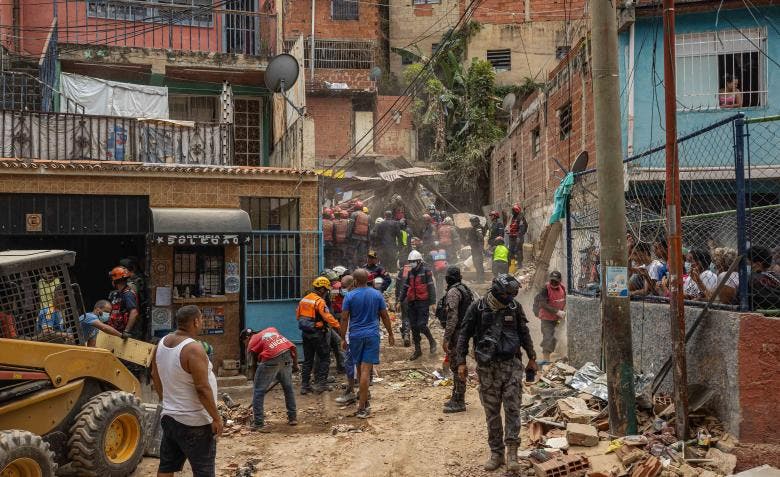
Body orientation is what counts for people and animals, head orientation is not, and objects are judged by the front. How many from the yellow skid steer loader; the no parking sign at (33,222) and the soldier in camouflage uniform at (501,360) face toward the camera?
2

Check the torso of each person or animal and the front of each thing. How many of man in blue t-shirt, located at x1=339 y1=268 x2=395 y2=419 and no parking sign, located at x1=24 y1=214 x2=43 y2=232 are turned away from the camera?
1

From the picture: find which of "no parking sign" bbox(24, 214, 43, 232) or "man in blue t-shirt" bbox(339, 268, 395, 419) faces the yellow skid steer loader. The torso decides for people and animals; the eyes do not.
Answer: the no parking sign

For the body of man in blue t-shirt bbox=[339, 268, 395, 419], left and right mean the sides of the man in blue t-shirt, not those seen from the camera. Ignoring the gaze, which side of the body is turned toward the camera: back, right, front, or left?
back

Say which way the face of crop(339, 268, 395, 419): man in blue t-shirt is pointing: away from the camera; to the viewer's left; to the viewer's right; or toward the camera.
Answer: away from the camera

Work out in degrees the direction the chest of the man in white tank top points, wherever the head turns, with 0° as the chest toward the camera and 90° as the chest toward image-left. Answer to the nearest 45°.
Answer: approximately 225°

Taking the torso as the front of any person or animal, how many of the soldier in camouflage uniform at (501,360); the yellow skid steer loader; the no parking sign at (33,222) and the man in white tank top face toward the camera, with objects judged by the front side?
2

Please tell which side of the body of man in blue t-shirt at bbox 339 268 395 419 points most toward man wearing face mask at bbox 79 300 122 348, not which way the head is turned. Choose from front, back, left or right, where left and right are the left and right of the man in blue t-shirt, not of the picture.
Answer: left

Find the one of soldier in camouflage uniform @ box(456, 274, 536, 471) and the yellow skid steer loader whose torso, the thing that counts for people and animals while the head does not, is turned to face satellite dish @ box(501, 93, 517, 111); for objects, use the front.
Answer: the yellow skid steer loader

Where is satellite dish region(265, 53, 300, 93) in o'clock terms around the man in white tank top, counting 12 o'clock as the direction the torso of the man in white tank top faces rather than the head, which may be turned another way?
The satellite dish is roughly at 11 o'clock from the man in white tank top.
